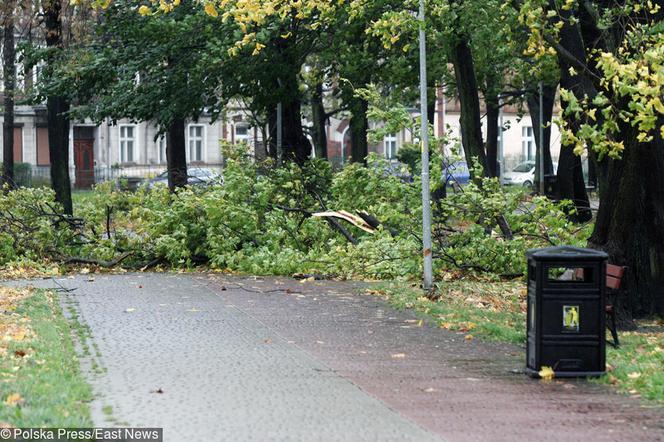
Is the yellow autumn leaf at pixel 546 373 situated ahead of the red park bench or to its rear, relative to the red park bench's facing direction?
ahead

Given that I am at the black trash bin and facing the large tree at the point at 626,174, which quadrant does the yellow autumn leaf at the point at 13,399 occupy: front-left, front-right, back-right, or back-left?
back-left

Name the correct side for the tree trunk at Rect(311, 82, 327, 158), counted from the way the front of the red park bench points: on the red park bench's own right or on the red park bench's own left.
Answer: on the red park bench's own right

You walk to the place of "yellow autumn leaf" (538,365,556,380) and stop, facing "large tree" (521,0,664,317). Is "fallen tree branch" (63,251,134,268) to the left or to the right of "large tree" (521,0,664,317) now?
left

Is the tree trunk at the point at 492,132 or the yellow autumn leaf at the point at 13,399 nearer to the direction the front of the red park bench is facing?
the yellow autumn leaf

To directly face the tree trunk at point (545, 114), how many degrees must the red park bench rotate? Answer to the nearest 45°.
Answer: approximately 135° to its right

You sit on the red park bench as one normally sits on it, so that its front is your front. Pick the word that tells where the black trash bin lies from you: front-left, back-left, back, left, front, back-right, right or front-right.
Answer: front-left

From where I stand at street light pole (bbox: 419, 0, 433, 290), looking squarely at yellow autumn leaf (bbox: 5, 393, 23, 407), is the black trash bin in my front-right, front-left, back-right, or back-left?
front-left

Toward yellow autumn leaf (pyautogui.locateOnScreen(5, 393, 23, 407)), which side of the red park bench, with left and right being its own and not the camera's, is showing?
front

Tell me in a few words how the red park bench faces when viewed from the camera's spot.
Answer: facing the viewer and to the left of the viewer
